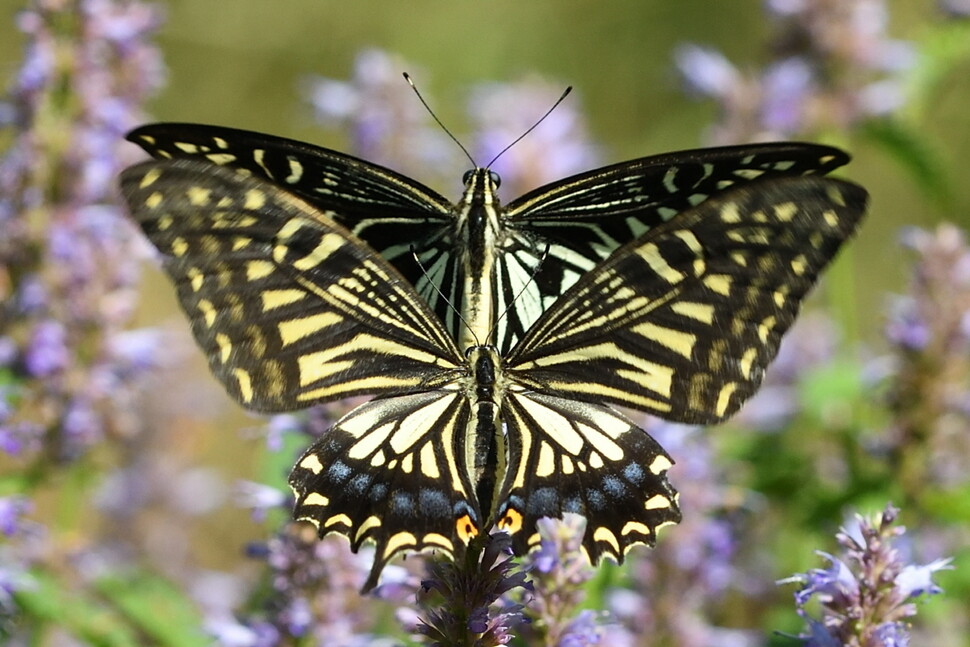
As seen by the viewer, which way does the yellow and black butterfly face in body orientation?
away from the camera

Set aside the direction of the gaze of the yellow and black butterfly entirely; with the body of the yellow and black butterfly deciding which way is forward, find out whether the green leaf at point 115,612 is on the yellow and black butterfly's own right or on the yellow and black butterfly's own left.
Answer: on the yellow and black butterfly's own left

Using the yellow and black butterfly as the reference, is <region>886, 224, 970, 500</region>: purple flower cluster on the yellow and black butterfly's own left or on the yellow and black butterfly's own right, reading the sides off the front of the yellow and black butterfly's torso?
on the yellow and black butterfly's own right

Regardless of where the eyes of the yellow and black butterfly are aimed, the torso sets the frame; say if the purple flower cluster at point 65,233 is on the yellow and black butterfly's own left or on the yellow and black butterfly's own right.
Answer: on the yellow and black butterfly's own left
